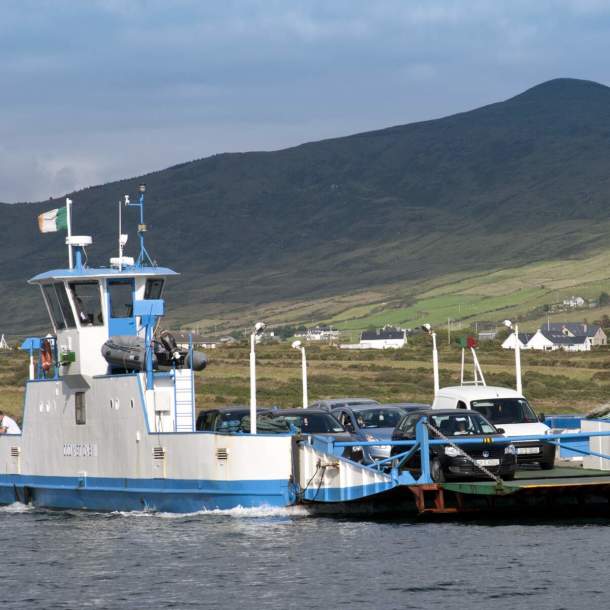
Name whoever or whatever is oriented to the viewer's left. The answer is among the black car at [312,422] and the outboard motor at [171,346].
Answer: the outboard motor

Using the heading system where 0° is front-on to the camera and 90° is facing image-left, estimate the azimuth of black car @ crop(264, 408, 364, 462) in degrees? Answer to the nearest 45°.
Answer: approximately 315°

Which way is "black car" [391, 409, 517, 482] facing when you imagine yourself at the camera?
facing the viewer and to the right of the viewer

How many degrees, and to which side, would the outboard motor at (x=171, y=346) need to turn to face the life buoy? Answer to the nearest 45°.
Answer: approximately 45° to its right

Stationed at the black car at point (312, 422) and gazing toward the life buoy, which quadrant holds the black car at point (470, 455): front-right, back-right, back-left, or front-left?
back-left

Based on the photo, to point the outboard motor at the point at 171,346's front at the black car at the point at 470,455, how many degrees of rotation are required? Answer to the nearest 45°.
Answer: approximately 135° to its left

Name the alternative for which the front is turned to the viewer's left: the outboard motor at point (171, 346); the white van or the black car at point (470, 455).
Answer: the outboard motor

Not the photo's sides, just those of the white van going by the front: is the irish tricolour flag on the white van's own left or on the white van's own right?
on the white van's own right

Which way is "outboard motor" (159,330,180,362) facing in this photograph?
to the viewer's left
